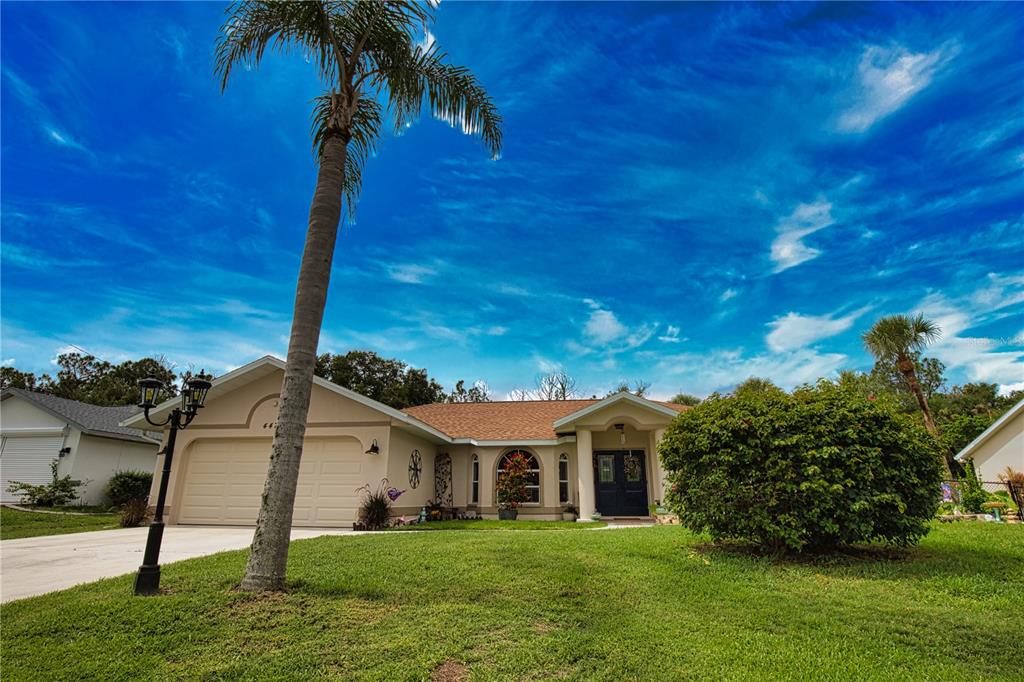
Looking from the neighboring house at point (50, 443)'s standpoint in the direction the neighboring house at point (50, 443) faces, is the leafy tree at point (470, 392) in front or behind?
behind

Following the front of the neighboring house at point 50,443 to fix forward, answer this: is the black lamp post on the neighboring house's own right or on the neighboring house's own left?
on the neighboring house's own left

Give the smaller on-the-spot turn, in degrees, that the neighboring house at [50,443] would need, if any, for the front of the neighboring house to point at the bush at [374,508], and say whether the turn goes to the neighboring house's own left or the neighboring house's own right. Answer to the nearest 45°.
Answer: approximately 90° to the neighboring house's own left

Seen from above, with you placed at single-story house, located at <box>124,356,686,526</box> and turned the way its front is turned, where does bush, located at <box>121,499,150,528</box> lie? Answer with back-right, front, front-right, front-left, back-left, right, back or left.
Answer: right

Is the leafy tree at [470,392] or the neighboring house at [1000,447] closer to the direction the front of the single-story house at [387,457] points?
the neighboring house

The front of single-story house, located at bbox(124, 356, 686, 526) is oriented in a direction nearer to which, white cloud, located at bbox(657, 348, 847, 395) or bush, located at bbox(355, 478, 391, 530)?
the bush

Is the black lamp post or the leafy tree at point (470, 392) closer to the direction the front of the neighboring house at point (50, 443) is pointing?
the black lamp post

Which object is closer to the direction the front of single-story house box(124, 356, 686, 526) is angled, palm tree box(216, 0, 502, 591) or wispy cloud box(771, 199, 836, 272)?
the palm tree

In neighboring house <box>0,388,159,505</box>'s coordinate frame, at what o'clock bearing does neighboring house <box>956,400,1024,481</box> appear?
neighboring house <box>956,400,1024,481</box> is roughly at 9 o'clock from neighboring house <box>0,388,159,505</box>.

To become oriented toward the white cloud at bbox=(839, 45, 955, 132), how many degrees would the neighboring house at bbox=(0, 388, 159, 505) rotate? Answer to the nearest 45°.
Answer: approximately 90° to its left

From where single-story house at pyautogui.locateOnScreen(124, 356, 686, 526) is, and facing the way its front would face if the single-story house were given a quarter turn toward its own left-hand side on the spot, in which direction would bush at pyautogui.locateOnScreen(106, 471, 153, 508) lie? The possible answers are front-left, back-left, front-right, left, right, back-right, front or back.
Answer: back-left

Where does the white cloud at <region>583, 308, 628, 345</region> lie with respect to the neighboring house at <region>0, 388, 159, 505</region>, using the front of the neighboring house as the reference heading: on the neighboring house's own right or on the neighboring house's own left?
on the neighboring house's own left

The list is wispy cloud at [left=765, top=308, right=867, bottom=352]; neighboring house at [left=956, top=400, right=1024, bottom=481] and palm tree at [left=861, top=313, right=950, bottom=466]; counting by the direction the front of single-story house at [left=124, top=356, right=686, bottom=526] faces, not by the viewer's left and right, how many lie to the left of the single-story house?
3
